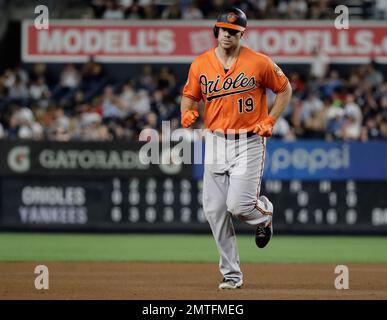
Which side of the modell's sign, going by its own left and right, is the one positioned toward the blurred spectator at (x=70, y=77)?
right

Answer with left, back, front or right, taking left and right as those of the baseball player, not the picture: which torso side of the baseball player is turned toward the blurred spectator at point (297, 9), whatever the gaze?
back

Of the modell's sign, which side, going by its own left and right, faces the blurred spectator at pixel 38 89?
right

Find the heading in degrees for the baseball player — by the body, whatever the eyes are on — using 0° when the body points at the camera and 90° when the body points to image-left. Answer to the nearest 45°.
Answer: approximately 0°

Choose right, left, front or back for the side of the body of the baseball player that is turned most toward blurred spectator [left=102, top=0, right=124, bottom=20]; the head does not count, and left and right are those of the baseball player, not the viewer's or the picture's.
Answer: back
